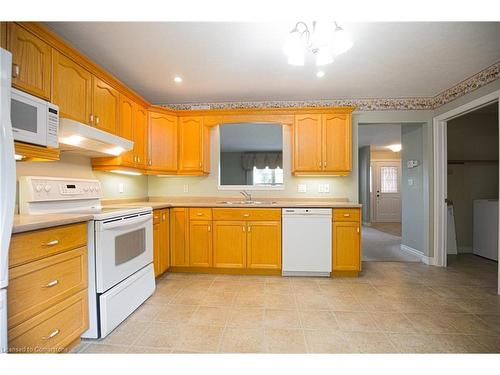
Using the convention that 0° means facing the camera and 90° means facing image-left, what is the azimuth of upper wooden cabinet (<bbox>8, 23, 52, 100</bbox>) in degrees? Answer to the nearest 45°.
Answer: approximately 315°

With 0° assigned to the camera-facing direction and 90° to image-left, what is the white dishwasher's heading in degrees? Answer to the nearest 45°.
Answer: approximately 0°

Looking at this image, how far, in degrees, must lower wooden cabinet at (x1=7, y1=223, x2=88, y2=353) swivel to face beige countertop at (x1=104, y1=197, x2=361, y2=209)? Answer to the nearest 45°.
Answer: approximately 90° to its left

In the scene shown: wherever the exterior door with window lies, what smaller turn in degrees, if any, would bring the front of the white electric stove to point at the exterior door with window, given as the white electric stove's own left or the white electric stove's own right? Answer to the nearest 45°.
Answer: approximately 45° to the white electric stove's own left
